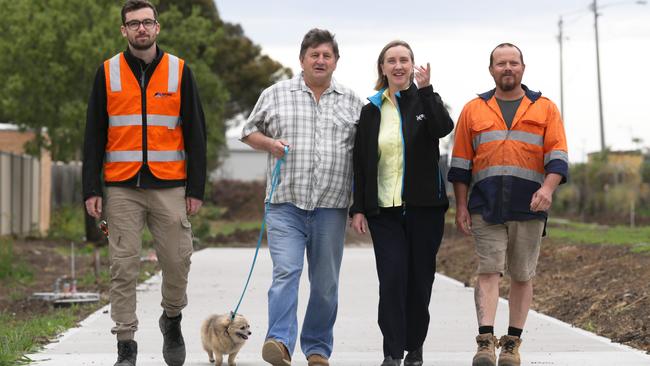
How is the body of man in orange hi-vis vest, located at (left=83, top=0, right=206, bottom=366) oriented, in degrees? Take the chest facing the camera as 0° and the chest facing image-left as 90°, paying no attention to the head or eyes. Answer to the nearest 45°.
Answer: approximately 0°

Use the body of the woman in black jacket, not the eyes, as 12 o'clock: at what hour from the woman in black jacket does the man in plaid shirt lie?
The man in plaid shirt is roughly at 3 o'clock from the woman in black jacket.

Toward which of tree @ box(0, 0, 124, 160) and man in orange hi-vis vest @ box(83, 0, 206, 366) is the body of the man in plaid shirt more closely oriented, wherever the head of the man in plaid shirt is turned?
the man in orange hi-vis vest

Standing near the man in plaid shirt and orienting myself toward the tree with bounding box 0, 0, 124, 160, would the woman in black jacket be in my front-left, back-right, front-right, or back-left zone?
back-right

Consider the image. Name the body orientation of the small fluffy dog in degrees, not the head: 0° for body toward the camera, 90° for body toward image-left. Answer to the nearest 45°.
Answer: approximately 315°

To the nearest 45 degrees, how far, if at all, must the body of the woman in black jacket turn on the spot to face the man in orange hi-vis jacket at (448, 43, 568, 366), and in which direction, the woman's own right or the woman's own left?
approximately 90° to the woman's own left

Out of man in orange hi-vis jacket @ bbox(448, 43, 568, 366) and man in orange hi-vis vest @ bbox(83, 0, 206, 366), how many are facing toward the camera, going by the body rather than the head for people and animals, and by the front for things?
2

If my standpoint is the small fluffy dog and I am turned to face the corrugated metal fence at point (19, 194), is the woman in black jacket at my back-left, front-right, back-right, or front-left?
back-right
